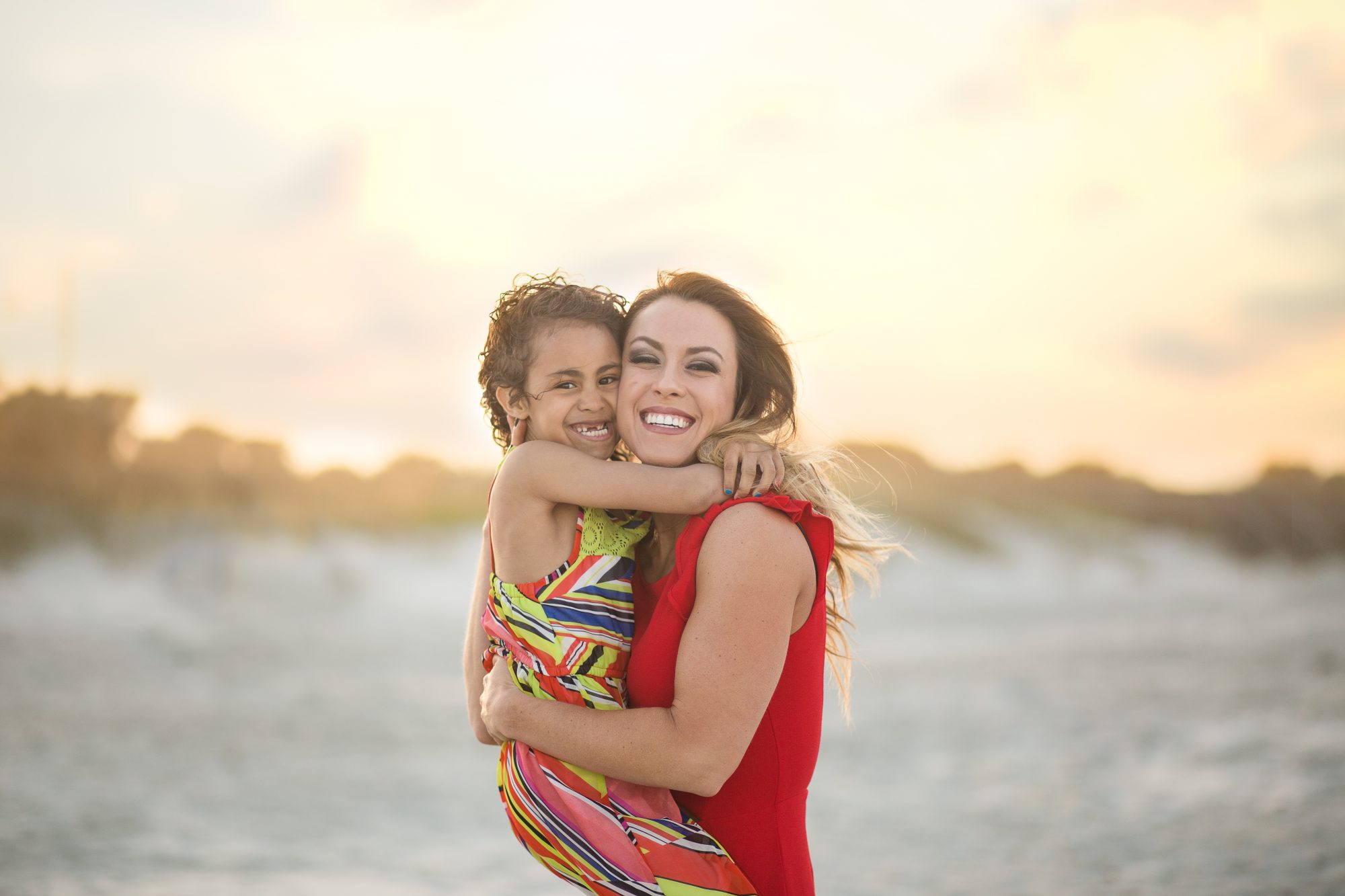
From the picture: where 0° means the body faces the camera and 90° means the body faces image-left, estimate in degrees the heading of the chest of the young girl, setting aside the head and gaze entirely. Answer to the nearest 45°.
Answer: approximately 270°
